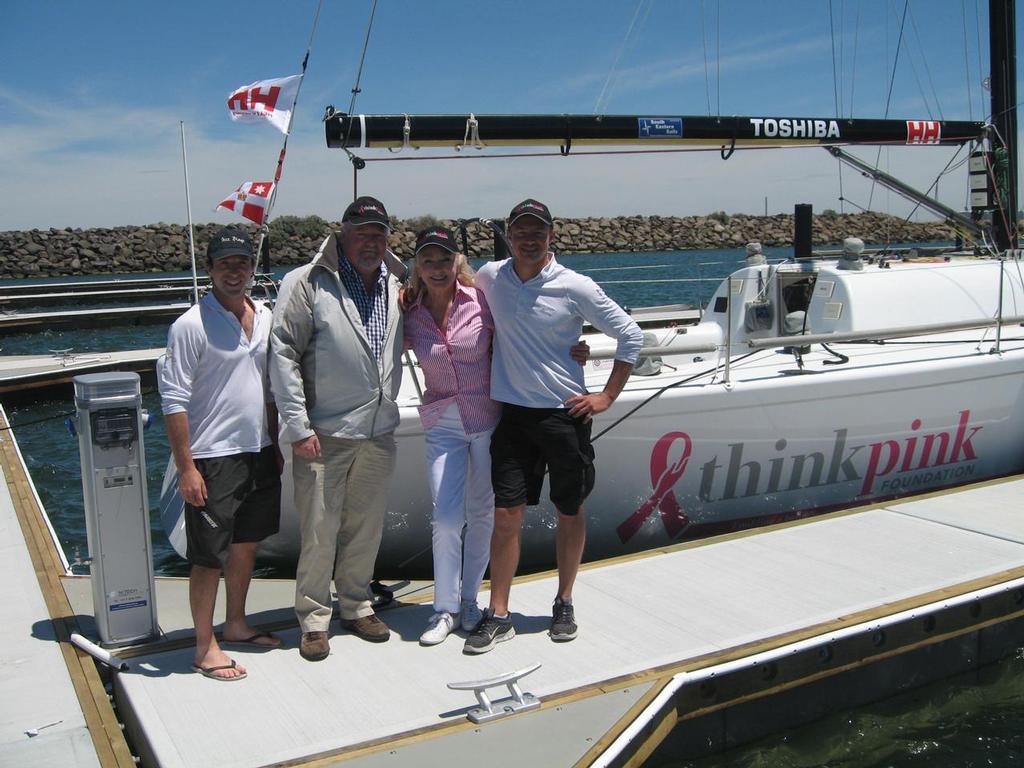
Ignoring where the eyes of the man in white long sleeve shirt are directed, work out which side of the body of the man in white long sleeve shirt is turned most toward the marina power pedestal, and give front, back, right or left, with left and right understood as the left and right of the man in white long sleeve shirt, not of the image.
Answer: right

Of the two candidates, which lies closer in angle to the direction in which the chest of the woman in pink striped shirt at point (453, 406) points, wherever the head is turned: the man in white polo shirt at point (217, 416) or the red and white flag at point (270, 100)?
the man in white polo shirt

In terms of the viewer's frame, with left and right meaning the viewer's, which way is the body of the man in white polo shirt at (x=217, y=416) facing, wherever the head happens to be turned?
facing the viewer and to the right of the viewer

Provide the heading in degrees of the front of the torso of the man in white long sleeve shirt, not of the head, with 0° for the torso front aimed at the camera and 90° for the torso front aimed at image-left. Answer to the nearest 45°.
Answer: approximately 0°

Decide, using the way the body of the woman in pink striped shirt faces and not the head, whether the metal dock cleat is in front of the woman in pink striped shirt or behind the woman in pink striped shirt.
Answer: in front

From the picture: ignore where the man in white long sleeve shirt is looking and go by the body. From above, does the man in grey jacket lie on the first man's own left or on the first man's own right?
on the first man's own right

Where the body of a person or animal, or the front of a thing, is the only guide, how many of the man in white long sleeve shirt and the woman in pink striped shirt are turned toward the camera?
2
